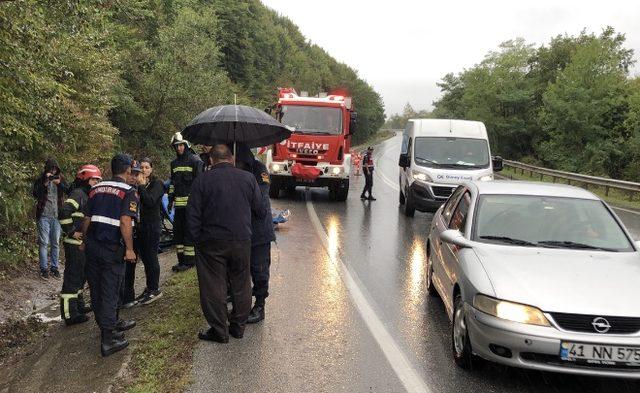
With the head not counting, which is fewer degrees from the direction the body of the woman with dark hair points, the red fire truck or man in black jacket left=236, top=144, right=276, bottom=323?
the man in black jacket

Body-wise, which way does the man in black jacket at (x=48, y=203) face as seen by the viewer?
toward the camera

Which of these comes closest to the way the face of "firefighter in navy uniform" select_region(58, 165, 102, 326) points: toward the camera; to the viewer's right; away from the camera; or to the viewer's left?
to the viewer's right

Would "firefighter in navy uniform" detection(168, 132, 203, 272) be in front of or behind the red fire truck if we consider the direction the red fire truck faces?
in front

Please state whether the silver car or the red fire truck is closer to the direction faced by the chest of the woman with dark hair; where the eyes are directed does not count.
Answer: the silver car

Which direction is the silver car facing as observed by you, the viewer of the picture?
facing the viewer and to the right of the viewer

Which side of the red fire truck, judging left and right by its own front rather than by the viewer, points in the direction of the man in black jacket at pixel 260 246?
front

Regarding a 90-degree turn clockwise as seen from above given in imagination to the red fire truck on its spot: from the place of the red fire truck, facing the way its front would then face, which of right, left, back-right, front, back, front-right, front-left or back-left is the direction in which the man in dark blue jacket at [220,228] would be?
left

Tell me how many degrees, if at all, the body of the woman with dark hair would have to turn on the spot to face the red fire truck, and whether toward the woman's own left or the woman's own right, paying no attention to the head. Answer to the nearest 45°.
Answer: approximately 180°
